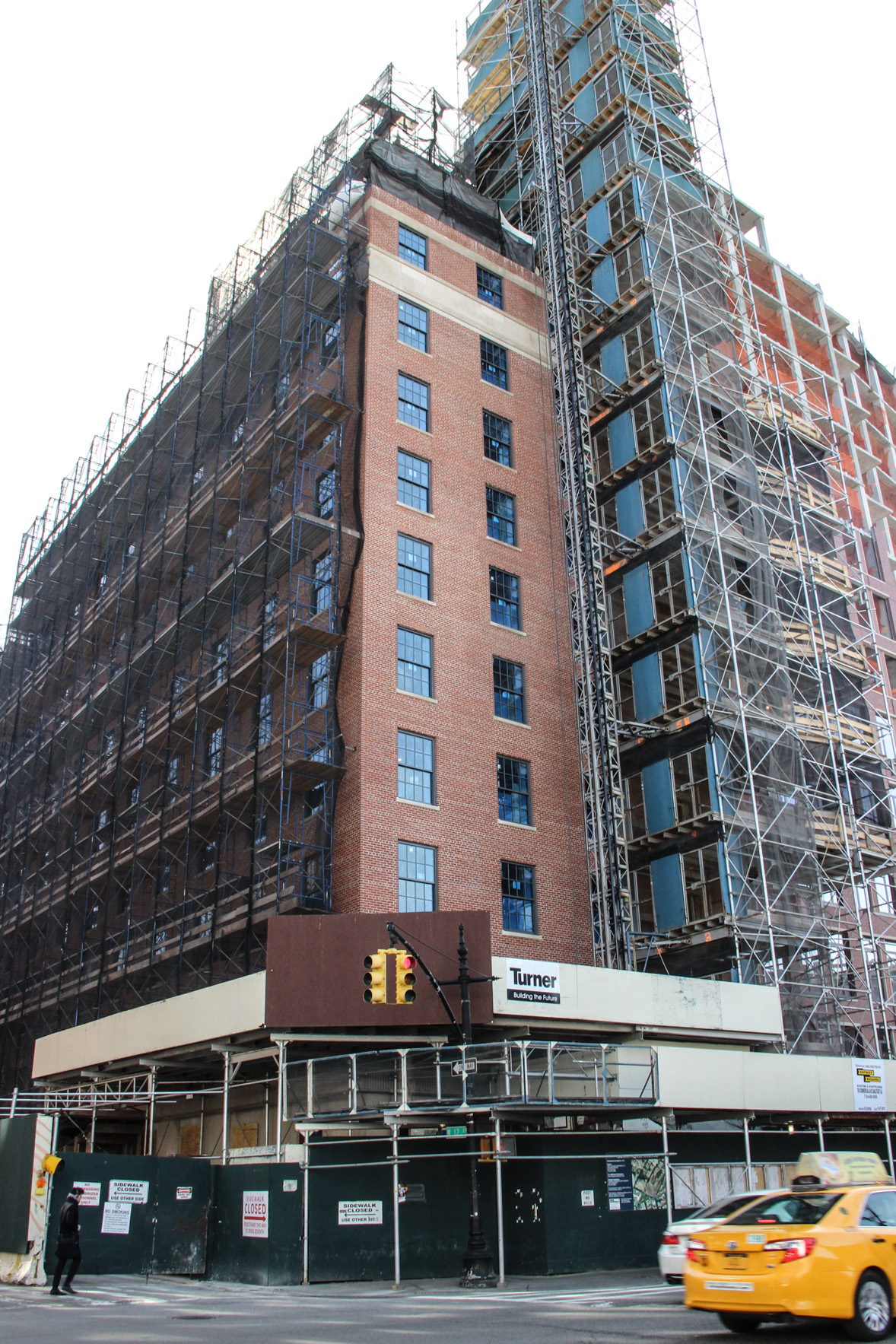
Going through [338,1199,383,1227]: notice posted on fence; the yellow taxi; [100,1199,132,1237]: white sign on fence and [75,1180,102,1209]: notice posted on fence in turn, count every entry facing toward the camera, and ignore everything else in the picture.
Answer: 3

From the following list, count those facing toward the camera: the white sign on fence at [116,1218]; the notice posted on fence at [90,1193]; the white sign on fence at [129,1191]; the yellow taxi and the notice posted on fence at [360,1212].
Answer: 4

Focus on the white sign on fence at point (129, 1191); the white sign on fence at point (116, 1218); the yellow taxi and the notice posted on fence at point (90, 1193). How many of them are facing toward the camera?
3

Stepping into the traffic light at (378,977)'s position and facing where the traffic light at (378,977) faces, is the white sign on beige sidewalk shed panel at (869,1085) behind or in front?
behind

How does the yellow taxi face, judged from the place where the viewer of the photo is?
facing away from the viewer and to the right of the viewer

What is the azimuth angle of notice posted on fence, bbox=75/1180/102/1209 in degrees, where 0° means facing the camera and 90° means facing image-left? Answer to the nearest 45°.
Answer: approximately 0°

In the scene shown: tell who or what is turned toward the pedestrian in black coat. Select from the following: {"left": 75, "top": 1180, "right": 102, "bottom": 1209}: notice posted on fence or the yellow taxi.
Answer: the notice posted on fence

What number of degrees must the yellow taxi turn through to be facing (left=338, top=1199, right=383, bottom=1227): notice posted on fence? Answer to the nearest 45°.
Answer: approximately 90° to its left

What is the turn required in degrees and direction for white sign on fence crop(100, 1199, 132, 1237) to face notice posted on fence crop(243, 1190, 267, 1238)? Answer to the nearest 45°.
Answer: approximately 45° to its left

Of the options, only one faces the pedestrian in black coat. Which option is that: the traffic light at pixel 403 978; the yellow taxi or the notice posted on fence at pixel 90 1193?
the notice posted on fence

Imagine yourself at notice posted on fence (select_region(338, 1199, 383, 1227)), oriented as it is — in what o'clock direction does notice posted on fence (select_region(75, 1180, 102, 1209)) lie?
notice posted on fence (select_region(75, 1180, 102, 1209)) is roughly at 3 o'clock from notice posted on fence (select_region(338, 1199, 383, 1227)).

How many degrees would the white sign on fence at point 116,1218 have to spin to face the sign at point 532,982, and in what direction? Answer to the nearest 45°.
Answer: approximately 90° to its left
